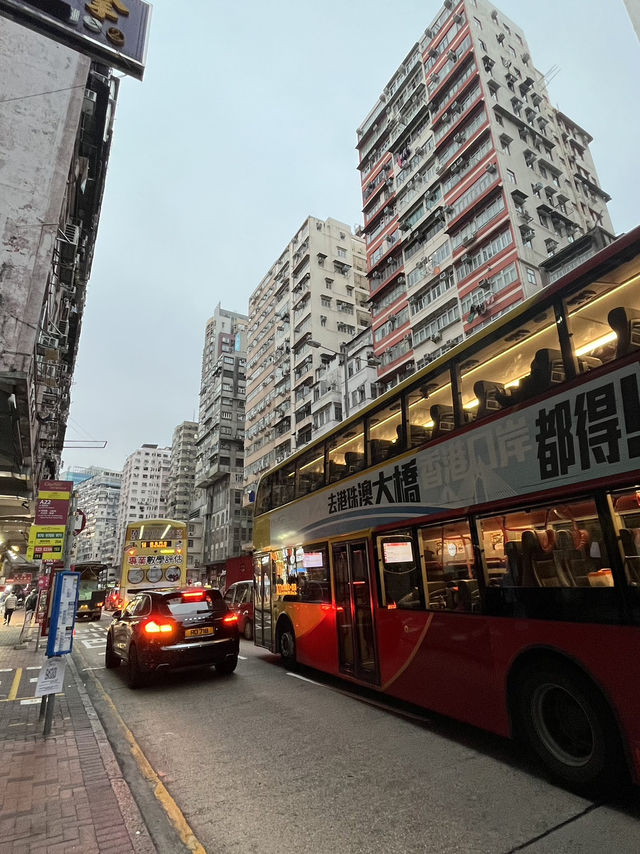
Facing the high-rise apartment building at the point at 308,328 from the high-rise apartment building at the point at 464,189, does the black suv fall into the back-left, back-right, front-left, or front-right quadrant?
back-left

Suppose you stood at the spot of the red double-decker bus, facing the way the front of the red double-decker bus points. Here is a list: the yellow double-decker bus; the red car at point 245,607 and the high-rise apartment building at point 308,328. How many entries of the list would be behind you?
0

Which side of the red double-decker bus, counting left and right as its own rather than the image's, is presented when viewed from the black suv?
front

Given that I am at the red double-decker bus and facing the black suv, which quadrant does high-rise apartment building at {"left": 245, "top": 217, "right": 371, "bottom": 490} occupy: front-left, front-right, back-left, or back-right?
front-right

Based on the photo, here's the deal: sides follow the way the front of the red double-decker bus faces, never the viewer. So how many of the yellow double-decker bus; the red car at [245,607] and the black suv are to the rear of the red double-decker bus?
0

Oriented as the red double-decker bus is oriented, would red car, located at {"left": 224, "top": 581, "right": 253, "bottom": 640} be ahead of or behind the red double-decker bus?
ahead

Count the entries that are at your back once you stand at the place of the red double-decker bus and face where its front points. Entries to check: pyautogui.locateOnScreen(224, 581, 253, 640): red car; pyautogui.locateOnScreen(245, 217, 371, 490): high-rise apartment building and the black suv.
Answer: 0

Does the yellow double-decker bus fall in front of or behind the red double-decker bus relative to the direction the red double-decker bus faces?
in front

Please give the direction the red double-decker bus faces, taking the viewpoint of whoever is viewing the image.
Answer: facing away from the viewer and to the left of the viewer

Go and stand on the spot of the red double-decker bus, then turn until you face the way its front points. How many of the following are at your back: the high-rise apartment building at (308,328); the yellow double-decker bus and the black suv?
0

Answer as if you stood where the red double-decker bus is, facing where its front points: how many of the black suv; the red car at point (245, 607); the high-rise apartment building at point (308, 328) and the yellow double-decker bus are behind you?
0
